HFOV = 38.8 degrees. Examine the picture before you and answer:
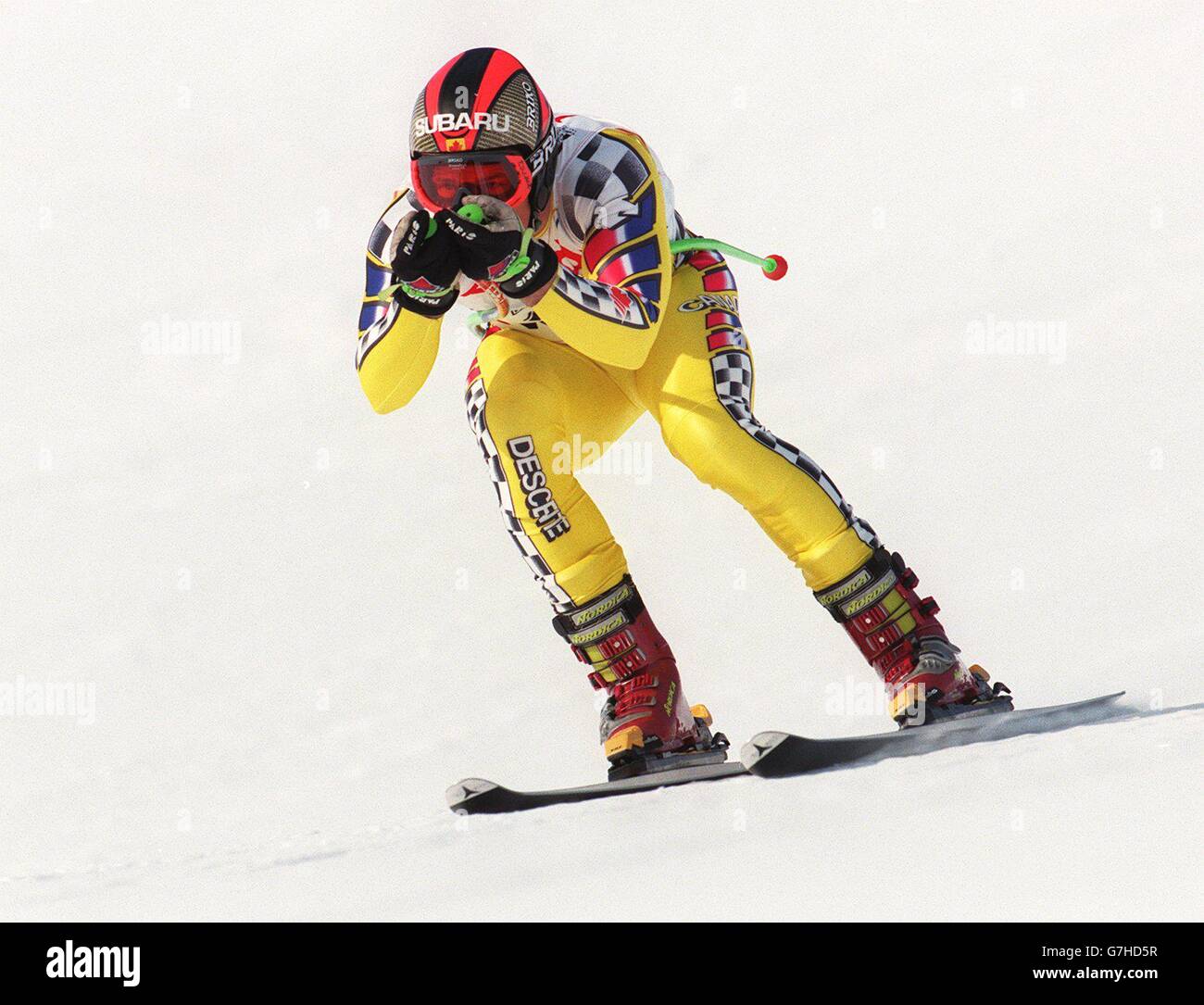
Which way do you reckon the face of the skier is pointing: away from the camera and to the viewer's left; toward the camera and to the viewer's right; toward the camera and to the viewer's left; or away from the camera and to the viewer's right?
toward the camera and to the viewer's left

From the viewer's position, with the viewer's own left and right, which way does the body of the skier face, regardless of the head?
facing the viewer and to the left of the viewer
